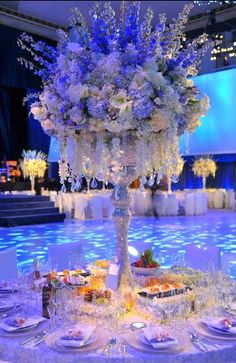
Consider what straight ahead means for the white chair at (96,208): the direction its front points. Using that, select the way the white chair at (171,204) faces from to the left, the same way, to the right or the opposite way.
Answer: the same way

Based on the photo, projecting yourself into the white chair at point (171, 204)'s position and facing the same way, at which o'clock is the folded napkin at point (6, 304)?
The folded napkin is roughly at 6 o'clock from the white chair.

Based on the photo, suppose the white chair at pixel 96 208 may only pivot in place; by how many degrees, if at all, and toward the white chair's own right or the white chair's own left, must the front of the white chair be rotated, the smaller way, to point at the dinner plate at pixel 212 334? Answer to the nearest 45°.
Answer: approximately 180°

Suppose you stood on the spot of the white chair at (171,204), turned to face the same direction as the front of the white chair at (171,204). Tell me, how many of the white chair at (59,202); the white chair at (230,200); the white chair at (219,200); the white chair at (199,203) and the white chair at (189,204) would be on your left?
1

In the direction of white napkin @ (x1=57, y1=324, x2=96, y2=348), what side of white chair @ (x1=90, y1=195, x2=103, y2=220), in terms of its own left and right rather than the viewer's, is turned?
back

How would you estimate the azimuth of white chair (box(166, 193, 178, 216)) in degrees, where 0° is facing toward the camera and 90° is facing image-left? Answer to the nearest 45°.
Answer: approximately 180°

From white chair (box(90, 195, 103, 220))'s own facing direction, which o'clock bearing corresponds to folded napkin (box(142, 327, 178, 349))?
The folded napkin is roughly at 6 o'clock from the white chair.

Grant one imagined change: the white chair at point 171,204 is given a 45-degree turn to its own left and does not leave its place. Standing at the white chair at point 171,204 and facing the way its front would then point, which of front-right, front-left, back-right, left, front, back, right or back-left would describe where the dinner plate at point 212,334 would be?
back-left

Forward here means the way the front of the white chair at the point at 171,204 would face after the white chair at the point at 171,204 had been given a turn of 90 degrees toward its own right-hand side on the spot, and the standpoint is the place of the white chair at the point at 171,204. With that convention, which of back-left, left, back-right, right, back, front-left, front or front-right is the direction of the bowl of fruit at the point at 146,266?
right

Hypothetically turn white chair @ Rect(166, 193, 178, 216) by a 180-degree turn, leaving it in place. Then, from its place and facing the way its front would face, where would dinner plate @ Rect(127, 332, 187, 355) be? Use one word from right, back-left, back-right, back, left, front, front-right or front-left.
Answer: front

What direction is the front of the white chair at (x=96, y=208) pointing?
away from the camera

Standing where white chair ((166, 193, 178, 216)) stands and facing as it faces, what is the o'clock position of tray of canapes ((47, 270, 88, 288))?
The tray of canapes is roughly at 6 o'clock from the white chair.

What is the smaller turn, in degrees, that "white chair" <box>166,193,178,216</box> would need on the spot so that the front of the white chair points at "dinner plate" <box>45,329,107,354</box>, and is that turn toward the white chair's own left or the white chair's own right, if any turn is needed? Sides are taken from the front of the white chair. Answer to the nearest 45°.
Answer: approximately 180°

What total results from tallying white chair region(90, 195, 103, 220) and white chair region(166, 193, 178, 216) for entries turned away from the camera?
2

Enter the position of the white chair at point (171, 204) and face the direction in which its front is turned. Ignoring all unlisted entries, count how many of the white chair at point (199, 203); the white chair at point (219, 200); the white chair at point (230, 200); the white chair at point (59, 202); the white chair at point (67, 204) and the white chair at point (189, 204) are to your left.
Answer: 2

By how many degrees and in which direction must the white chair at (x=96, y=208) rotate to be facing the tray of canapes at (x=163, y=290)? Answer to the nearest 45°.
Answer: approximately 180°

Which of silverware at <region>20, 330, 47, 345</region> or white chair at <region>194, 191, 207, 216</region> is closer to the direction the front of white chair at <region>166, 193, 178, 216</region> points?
the white chair
